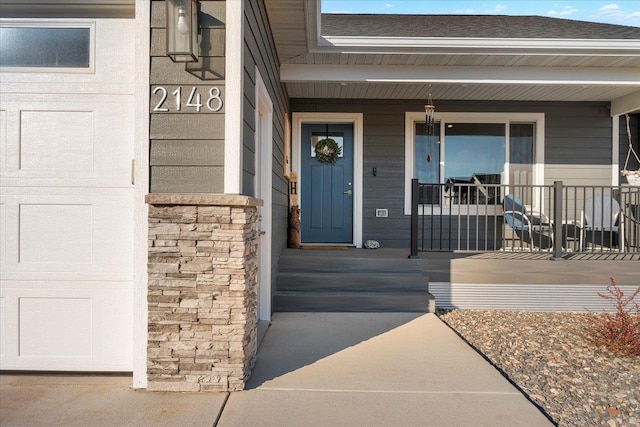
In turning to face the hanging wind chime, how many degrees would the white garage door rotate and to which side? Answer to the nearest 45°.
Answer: approximately 90° to its left

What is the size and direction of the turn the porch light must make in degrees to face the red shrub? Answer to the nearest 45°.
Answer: approximately 90° to its left

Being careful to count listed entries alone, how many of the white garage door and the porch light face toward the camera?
2

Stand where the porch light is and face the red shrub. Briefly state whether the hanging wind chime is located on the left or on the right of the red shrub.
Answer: left

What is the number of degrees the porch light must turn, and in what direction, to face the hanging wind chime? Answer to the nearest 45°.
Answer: approximately 135° to its left

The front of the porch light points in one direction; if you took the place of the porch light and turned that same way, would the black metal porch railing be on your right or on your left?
on your left

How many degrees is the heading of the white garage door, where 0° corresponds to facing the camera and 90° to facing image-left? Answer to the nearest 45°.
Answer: approximately 0°

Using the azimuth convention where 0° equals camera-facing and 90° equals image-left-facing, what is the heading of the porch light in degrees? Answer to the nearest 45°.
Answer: approximately 0°
